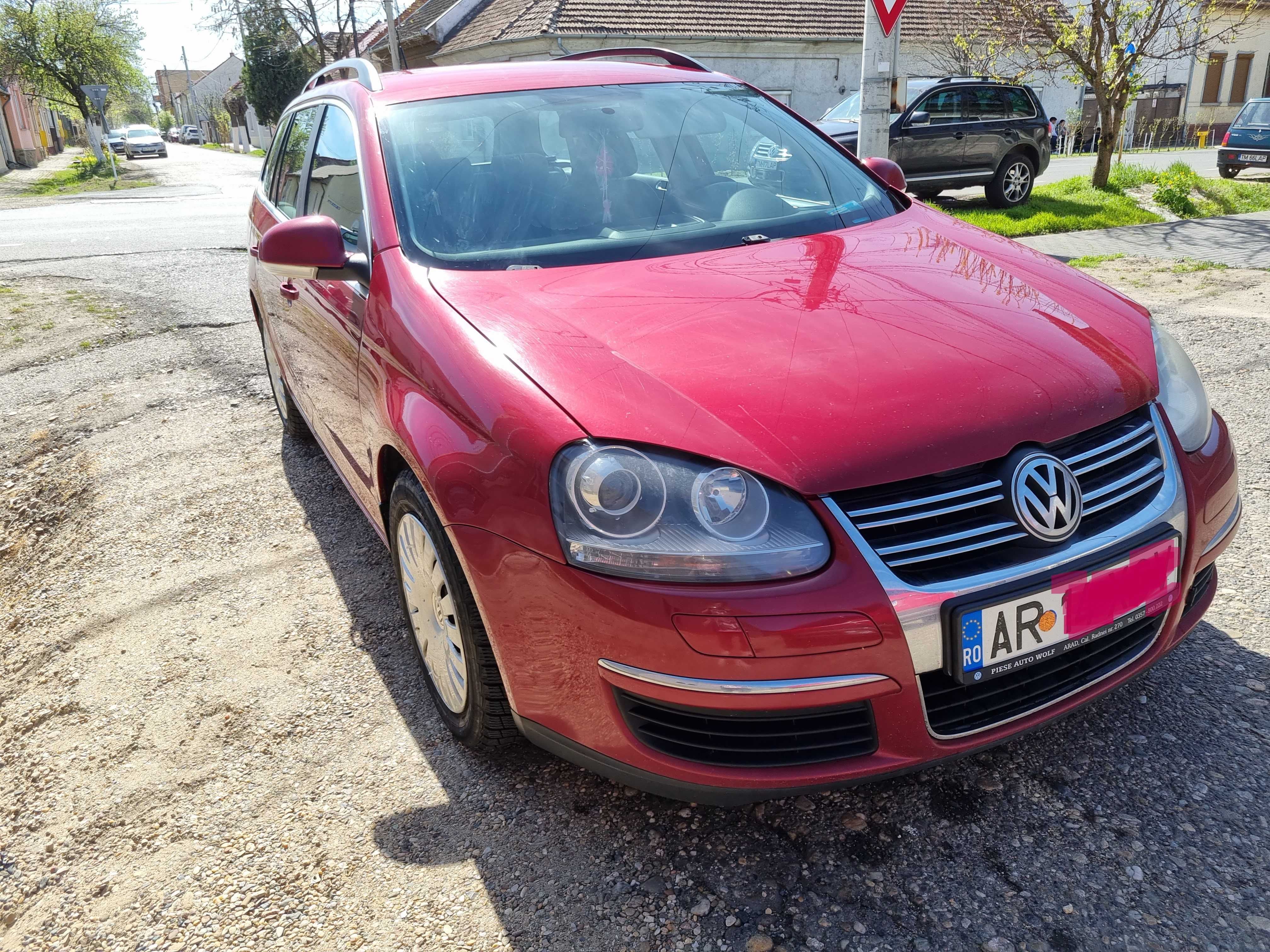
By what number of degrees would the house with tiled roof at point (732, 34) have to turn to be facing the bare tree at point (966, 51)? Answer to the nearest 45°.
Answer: approximately 90° to its left

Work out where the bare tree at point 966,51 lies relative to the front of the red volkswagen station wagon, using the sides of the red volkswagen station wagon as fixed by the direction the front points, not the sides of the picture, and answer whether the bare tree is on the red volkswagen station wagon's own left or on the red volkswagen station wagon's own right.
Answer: on the red volkswagen station wagon's own left

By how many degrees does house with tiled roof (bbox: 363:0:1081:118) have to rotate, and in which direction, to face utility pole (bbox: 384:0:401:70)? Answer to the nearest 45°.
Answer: approximately 90° to its right

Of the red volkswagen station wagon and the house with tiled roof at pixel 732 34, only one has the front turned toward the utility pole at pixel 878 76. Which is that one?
the house with tiled roof

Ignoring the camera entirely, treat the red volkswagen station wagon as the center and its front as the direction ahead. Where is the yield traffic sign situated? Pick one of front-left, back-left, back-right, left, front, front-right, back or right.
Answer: back-left

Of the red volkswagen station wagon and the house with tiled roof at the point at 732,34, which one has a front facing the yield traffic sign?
the house with tiled roof

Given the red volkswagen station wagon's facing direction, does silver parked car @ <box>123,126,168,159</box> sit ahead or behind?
behind

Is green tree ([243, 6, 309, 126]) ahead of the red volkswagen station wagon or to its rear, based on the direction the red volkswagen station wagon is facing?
to the rear

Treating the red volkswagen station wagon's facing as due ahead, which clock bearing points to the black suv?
The black suv is roughly at 8 o'clock from the red volkswagen station wagon.

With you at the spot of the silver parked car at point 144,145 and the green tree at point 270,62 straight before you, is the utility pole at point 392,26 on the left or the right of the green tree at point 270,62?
right

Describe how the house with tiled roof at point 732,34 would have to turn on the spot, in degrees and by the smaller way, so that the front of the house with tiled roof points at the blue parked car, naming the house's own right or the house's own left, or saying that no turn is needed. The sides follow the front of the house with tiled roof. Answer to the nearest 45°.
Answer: approximately 45° to the house's own left

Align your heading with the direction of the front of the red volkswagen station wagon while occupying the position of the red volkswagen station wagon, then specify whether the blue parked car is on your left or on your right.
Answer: on your left

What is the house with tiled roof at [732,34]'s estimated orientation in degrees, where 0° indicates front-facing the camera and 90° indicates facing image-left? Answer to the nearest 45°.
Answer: approximately 0°

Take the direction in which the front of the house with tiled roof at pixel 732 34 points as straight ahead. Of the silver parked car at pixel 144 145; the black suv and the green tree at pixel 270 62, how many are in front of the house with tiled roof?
1
